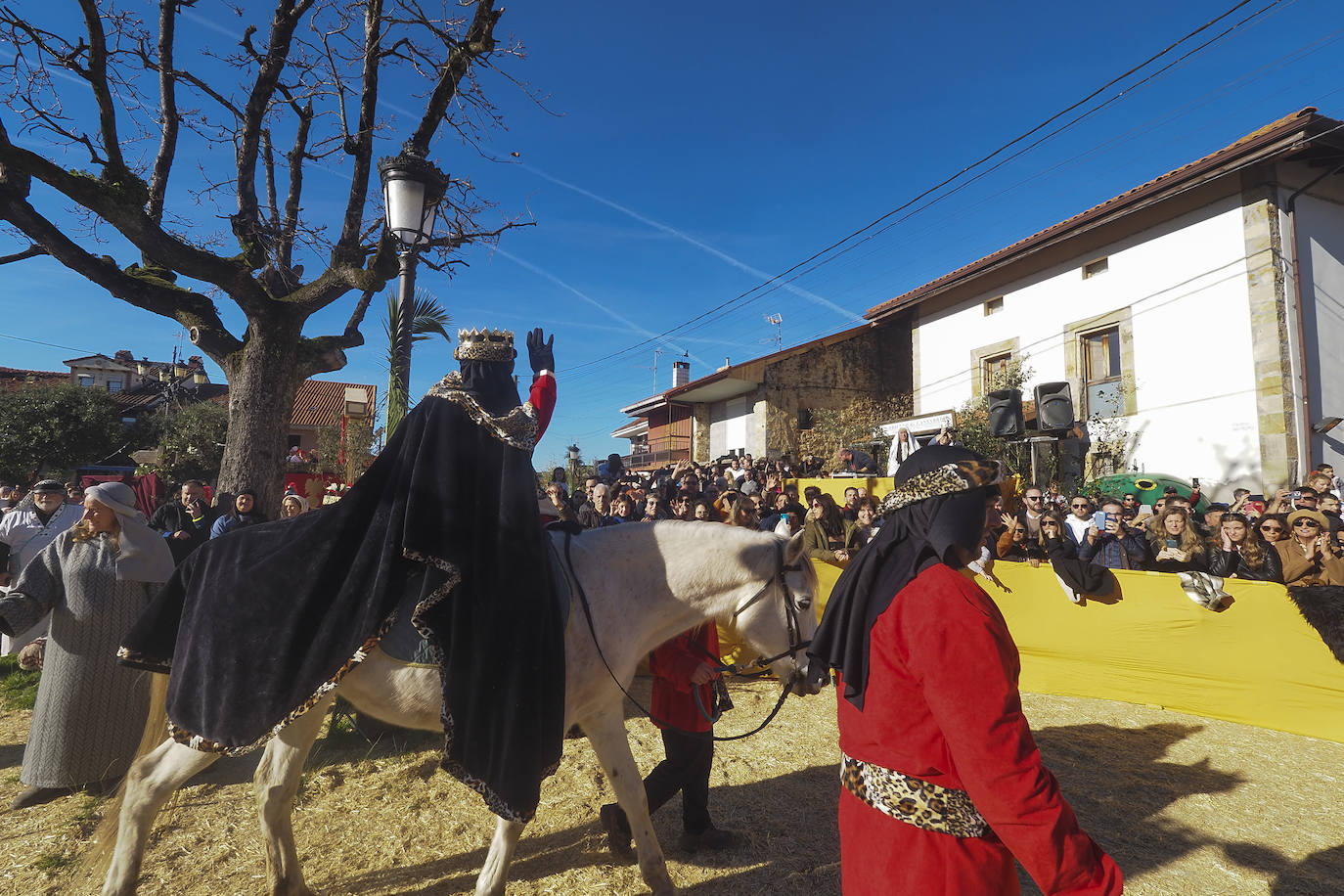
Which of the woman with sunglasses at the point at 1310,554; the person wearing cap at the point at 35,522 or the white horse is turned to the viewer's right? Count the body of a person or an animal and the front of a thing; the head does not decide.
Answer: the white horse

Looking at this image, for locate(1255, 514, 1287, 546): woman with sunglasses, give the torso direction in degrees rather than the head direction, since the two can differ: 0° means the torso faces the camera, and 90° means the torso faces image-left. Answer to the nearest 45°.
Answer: approximately 45°

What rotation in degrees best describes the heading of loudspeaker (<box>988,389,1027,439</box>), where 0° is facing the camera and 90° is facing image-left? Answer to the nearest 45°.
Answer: approximately 45°

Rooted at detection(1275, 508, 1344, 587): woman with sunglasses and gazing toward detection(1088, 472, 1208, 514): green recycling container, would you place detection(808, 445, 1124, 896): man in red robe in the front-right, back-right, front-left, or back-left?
back-left

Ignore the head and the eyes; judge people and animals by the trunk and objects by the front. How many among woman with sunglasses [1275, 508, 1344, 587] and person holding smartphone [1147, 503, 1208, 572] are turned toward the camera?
2

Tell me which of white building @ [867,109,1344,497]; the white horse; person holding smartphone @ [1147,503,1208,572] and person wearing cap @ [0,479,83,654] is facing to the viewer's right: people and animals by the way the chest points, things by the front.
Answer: the white horse

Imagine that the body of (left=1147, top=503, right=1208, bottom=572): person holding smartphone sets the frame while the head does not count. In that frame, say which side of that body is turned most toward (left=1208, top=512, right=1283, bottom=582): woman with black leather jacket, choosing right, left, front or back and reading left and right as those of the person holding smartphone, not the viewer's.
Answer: left

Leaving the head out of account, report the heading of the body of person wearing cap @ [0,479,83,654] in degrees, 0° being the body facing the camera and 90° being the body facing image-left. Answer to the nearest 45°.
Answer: approximately 0°

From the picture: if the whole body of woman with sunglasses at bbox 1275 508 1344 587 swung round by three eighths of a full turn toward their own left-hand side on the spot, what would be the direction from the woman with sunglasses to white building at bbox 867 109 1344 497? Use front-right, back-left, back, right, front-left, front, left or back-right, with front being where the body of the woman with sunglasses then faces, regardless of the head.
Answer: front-left

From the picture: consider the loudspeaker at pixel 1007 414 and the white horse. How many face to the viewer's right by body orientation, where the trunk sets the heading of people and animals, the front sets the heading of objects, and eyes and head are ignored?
1
